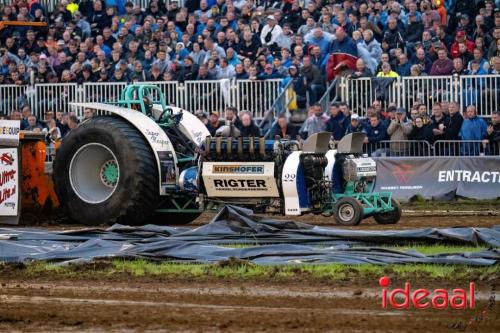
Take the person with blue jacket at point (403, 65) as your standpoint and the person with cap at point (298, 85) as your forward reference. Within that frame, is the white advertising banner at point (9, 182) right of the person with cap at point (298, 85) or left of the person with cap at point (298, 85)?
left

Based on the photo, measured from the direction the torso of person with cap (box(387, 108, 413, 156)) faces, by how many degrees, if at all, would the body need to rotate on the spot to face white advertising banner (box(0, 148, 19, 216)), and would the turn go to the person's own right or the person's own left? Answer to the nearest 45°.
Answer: approximately 45° to the person's own right

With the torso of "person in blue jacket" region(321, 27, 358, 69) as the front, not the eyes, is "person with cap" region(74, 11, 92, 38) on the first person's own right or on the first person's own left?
on the first person's own right

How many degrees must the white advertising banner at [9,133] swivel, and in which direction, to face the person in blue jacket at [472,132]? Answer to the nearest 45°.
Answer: approximately 90° to its left

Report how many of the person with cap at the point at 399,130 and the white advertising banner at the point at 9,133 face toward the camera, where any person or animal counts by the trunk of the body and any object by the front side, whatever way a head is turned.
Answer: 2

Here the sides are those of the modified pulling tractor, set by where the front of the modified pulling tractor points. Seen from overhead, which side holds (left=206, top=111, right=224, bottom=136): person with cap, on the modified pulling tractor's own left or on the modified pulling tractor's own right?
on the modified pulling tractor's own left
